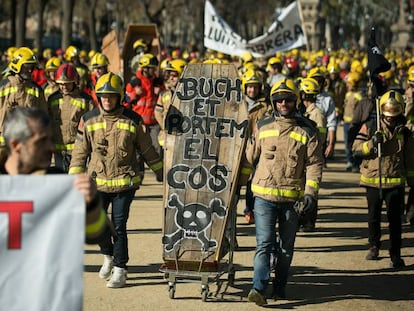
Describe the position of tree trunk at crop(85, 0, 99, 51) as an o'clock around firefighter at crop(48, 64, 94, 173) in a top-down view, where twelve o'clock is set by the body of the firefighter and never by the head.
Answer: The tree trunk is roughly at 6 o'clock from the firefighter.

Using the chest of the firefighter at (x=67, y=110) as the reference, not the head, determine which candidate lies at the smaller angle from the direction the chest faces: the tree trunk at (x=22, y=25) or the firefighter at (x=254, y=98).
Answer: the firefighter

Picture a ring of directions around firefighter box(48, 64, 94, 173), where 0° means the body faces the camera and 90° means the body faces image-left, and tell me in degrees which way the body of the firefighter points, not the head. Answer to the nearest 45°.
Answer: approximately 0°
